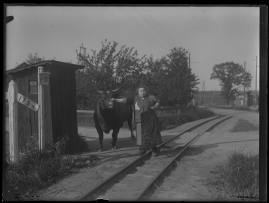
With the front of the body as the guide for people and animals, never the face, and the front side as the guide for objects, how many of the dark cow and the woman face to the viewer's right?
0

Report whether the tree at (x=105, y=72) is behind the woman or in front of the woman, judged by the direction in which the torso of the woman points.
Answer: behind

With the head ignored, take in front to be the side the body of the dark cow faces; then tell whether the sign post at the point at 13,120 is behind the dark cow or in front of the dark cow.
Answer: in front

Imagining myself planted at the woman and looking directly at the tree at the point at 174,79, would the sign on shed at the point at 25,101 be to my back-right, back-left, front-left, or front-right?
back-left

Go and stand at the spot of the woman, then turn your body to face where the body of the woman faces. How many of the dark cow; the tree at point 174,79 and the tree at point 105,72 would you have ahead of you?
0

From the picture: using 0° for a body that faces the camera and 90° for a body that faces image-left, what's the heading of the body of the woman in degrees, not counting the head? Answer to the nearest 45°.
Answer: approximately 0°

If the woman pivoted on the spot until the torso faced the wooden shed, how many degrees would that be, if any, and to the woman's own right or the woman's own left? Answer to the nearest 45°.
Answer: approximately 90° to the woman's own right

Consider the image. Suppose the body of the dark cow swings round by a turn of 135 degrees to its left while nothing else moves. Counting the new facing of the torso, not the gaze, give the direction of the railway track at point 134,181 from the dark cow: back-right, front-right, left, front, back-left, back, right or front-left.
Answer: right

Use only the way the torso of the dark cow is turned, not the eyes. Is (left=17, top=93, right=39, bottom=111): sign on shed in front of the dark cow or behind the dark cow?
in front

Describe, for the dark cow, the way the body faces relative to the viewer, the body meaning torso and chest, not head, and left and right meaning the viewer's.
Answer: facing the viewer and to the left of the viewer
